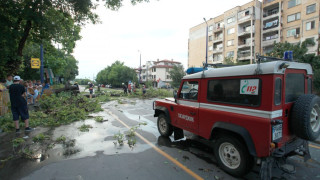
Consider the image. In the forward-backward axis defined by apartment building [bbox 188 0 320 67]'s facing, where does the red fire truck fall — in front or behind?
in front

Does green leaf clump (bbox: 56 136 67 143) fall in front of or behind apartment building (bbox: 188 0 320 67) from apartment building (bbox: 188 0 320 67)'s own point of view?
in front

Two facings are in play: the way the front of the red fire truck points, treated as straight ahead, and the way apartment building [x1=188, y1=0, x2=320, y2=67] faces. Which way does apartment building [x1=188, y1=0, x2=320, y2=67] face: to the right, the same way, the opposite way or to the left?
to the left

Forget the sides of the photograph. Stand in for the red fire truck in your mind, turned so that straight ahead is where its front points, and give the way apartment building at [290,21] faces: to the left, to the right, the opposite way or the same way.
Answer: to the left

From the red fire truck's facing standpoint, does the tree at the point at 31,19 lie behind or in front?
in front

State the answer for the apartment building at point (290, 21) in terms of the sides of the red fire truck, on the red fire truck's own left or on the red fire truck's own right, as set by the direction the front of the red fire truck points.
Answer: on the red fire truck's own right

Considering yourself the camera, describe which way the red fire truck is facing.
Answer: facing away from the viewer and to the left of the viewer

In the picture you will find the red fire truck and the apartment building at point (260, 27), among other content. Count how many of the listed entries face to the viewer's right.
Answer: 0
